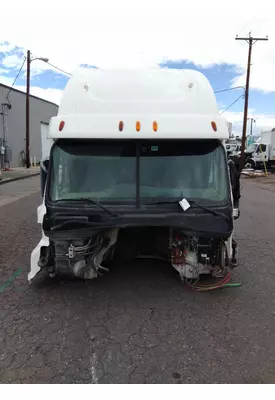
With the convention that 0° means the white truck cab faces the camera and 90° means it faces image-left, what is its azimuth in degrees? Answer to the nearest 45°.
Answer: approximately 0°

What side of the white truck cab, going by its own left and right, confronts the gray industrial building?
back

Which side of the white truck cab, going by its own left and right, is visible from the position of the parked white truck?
back
